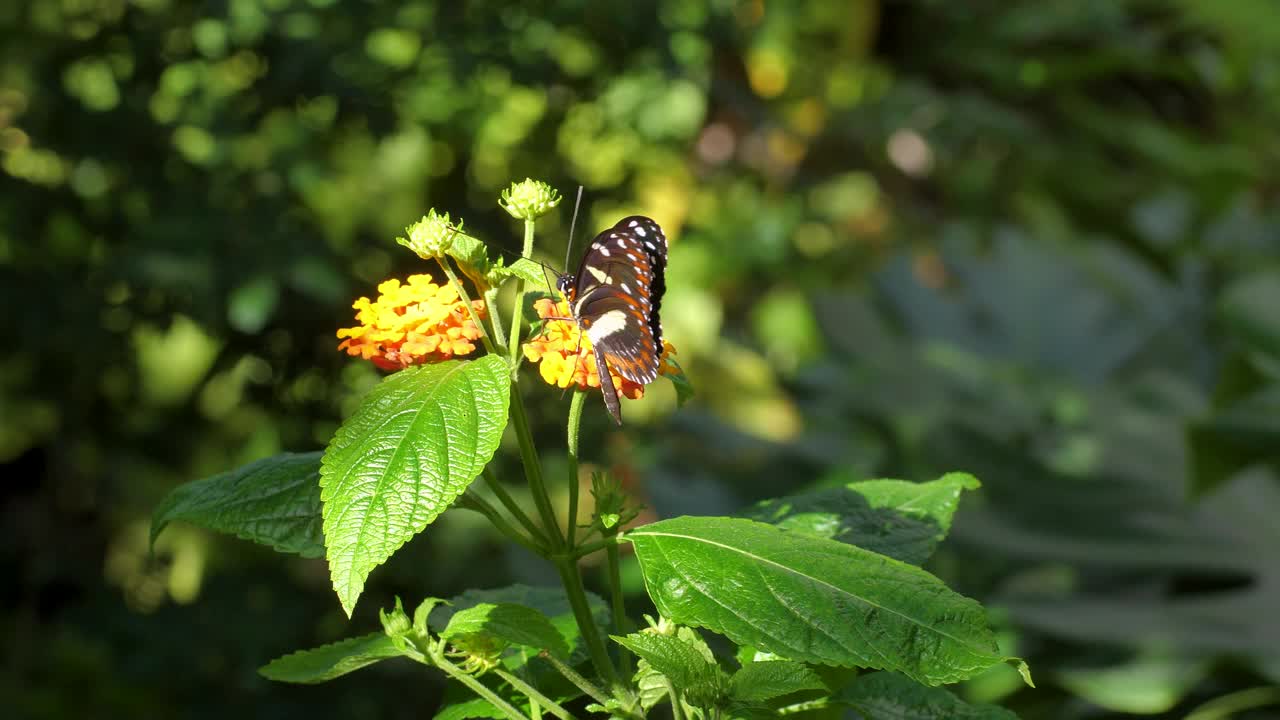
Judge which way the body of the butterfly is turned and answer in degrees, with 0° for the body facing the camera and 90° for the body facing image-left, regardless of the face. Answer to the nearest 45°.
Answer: approximately 90°
